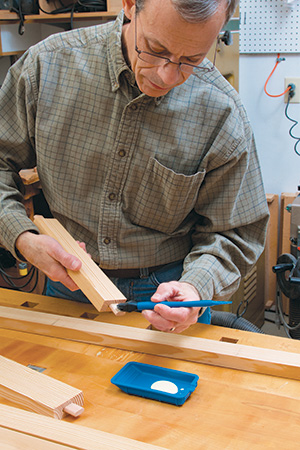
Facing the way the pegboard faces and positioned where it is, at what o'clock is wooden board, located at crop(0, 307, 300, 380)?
The wooden board is roughly at 12 o'clock from the pegboard.

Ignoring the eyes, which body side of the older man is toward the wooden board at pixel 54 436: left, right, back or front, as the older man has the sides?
front

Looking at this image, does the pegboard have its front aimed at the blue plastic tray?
yes

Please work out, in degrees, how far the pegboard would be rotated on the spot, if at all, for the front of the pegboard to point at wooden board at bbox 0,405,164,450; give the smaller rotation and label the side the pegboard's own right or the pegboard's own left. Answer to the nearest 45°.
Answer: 0° — it already faces it

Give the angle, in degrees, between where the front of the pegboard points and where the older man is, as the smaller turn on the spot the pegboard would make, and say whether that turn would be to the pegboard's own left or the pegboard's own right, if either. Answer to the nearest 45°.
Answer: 0° — it already faces them

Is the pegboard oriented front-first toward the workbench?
yes

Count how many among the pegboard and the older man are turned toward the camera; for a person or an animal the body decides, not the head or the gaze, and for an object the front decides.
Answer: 2

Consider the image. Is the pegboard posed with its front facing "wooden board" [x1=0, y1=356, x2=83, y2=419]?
yes

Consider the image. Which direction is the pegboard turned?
toward the camera
